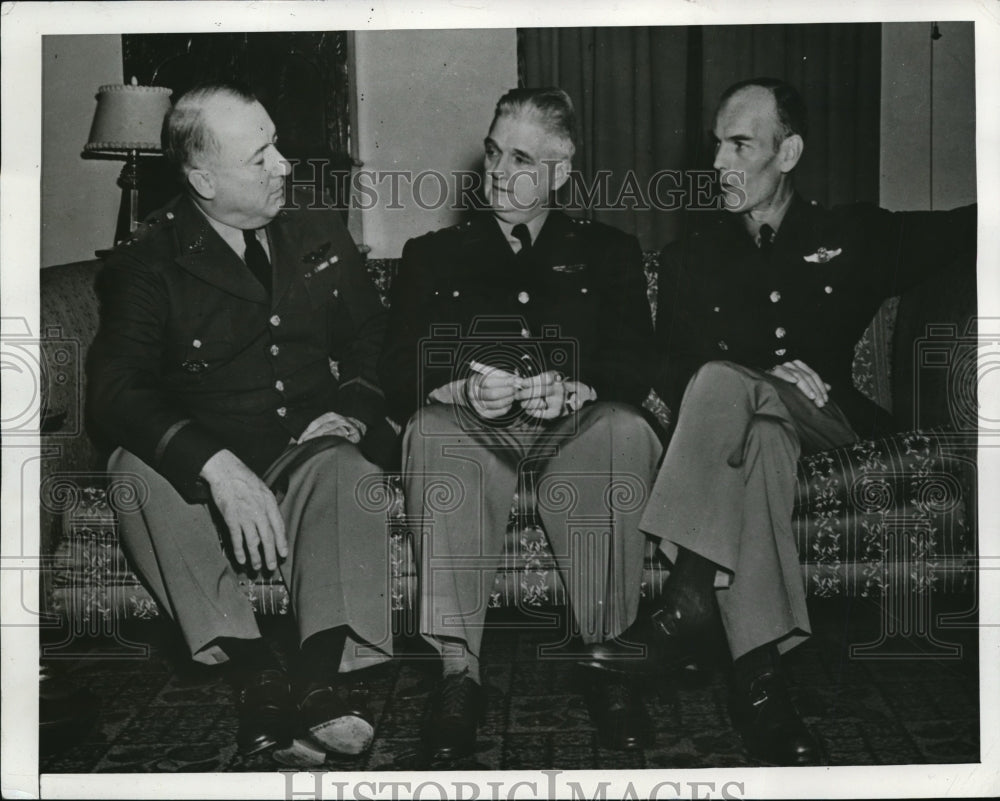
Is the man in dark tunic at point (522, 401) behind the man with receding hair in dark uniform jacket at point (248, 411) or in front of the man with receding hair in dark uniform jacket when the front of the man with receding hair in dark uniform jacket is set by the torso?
in front

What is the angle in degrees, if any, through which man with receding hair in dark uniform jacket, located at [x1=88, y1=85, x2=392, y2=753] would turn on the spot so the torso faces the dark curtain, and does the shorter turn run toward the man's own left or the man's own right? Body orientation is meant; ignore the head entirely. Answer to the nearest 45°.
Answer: approximately 45° to the man's own left

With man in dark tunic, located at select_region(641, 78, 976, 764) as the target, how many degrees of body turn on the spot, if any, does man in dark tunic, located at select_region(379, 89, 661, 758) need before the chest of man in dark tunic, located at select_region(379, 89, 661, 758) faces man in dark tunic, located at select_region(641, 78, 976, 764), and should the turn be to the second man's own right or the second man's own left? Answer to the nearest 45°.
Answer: approximately 90° to the second man's own left

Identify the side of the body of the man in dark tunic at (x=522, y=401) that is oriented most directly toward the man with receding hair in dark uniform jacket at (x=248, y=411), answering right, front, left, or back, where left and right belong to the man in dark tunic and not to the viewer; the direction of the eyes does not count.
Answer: right

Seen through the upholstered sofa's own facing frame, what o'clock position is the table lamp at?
The table lamp is roughly at 3 o'clock from the upholstered sofa.

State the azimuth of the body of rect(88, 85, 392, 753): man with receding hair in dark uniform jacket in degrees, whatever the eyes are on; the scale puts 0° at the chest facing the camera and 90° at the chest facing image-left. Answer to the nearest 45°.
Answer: approximately 315°

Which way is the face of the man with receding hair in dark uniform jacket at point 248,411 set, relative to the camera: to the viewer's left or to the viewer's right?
to the viewer's right

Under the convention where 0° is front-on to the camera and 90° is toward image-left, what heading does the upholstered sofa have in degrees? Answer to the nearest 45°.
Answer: approximately 0°
